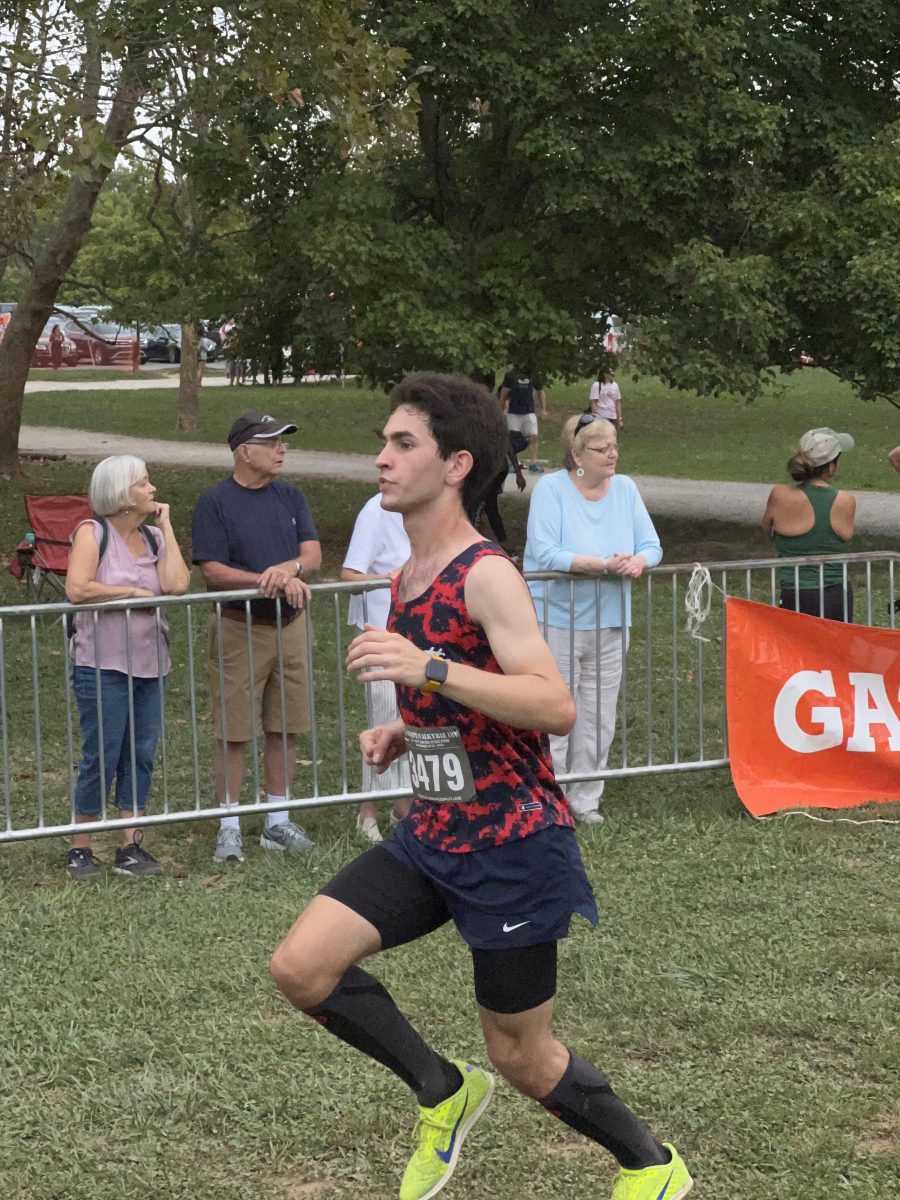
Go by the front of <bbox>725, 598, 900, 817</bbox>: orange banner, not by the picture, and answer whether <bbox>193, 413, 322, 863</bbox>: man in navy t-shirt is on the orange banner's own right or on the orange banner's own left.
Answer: on the orange banner's own right

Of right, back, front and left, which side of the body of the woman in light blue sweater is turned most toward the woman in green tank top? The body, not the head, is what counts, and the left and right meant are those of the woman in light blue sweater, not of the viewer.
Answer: left

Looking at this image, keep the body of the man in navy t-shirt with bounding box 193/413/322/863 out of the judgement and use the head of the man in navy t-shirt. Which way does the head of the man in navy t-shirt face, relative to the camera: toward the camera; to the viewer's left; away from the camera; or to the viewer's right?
to the viewer's right

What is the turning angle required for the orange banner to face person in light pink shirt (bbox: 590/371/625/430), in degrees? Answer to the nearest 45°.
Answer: approximately 180°

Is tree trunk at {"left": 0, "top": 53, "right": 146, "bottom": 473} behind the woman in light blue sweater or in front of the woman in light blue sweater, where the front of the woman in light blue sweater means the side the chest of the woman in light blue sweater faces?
behind

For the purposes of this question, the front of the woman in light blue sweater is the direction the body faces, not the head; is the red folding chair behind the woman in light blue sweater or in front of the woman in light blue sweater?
behind

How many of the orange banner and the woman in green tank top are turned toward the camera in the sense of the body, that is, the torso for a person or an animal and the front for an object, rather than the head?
1

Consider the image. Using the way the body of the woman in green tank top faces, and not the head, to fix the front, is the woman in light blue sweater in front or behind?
behind

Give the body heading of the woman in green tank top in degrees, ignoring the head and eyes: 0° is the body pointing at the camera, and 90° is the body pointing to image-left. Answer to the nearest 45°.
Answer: approximately 180°

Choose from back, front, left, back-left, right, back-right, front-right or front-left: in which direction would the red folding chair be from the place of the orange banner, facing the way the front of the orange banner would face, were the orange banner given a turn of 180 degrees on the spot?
front-left
